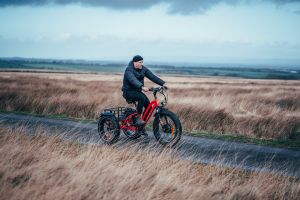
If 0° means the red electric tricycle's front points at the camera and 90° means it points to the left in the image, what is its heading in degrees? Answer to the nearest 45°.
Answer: approximately 315°
